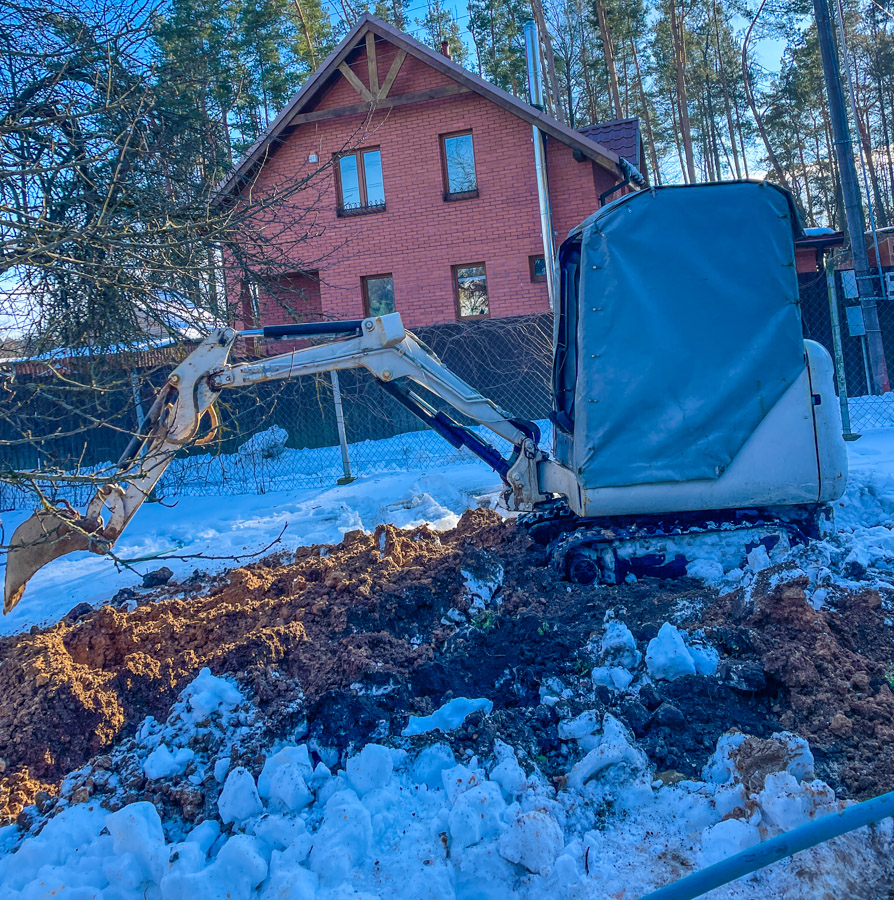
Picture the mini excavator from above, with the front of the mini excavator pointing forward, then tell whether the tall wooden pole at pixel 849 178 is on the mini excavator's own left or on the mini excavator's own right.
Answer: on the mini excavator's own right

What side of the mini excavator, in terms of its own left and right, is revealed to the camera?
left

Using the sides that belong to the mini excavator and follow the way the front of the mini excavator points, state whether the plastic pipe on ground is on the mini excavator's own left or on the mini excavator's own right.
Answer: on the mini excavator's own left

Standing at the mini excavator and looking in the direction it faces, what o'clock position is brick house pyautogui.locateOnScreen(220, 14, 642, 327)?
The brick house is roughly at 3 o'clock from the mini excavator.

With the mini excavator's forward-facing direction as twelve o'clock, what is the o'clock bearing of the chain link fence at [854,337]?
The chain link fence is roughly at 4 o'clock from the mini excavator.

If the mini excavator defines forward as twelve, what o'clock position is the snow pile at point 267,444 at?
The snow pile is roughly at 2 o'clock from the mini excavator.
